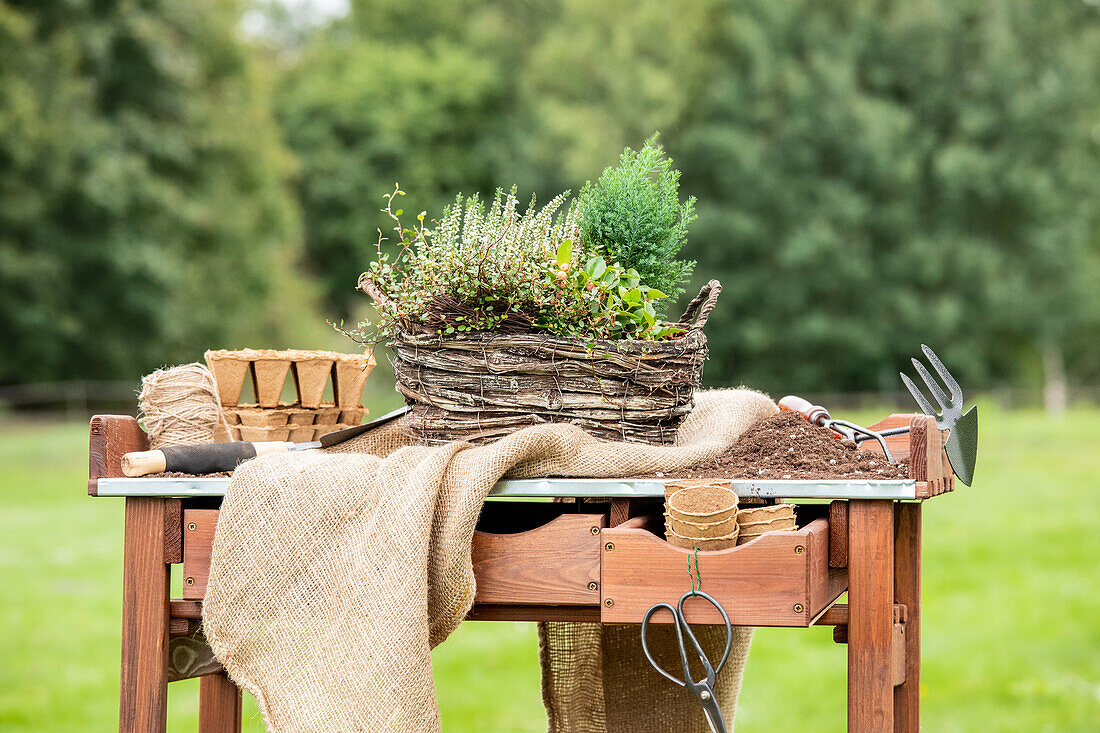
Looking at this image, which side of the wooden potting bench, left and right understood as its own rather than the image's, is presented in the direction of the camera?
front
